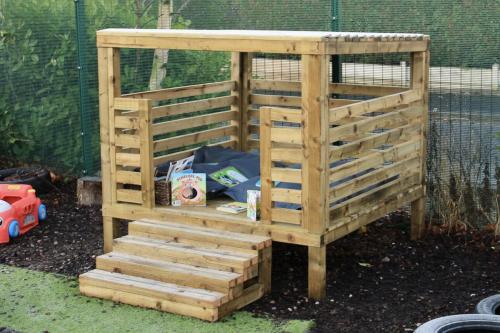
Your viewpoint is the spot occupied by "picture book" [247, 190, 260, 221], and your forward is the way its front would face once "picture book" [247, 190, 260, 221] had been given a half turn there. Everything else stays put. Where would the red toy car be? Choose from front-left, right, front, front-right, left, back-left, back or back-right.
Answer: left

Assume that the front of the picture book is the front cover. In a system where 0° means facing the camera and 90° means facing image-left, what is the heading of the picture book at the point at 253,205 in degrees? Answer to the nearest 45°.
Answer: approximately 45°

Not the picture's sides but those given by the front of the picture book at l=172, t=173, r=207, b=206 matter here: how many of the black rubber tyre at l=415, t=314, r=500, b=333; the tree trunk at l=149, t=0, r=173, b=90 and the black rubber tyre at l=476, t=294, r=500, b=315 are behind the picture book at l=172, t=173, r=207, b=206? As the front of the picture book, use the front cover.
1

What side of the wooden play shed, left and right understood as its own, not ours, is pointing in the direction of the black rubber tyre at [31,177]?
right

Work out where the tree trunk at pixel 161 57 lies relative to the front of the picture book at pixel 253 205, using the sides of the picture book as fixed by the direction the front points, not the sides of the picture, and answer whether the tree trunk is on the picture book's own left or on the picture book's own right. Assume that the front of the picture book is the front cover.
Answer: on the picture book's own right

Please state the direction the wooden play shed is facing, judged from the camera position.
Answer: facing the viewer and to the left of the viewer

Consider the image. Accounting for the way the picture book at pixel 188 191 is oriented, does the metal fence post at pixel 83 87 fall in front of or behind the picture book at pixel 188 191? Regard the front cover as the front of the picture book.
behind

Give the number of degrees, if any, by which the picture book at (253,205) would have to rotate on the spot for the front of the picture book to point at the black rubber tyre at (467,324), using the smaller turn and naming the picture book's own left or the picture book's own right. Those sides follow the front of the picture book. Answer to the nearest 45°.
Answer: approximately 90° to the picture book's own left

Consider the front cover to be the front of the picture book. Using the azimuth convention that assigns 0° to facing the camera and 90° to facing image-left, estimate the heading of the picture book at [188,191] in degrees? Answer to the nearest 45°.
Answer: approximately 0°

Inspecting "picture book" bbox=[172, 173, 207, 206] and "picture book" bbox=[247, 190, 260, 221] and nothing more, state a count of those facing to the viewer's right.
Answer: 0

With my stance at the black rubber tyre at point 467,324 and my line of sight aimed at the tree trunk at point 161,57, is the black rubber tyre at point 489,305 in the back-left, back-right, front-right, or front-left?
front-right

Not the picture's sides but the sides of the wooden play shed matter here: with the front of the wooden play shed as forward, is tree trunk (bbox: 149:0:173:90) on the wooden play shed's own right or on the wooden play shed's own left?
on the wooden play shed's own right

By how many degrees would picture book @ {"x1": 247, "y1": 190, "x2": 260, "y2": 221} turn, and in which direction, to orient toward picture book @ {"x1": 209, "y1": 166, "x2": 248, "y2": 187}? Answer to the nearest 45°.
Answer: approximately 135° to its right
